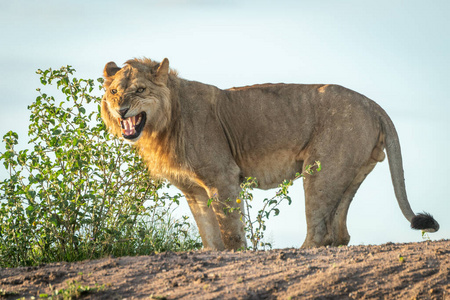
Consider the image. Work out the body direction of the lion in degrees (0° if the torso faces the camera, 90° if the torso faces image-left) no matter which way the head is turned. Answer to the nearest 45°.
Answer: approximately 90°
